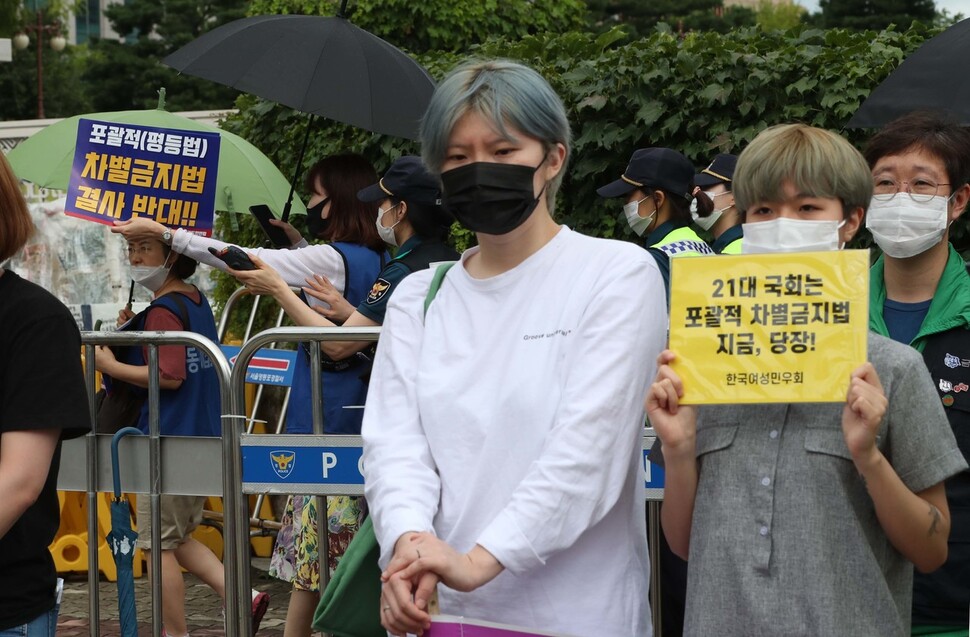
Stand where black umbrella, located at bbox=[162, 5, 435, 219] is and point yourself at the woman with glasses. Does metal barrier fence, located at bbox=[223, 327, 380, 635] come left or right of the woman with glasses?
right

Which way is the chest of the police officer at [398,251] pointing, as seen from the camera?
to the viewer's left

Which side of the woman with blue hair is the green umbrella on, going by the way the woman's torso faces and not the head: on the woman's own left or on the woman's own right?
on the woman's own right
